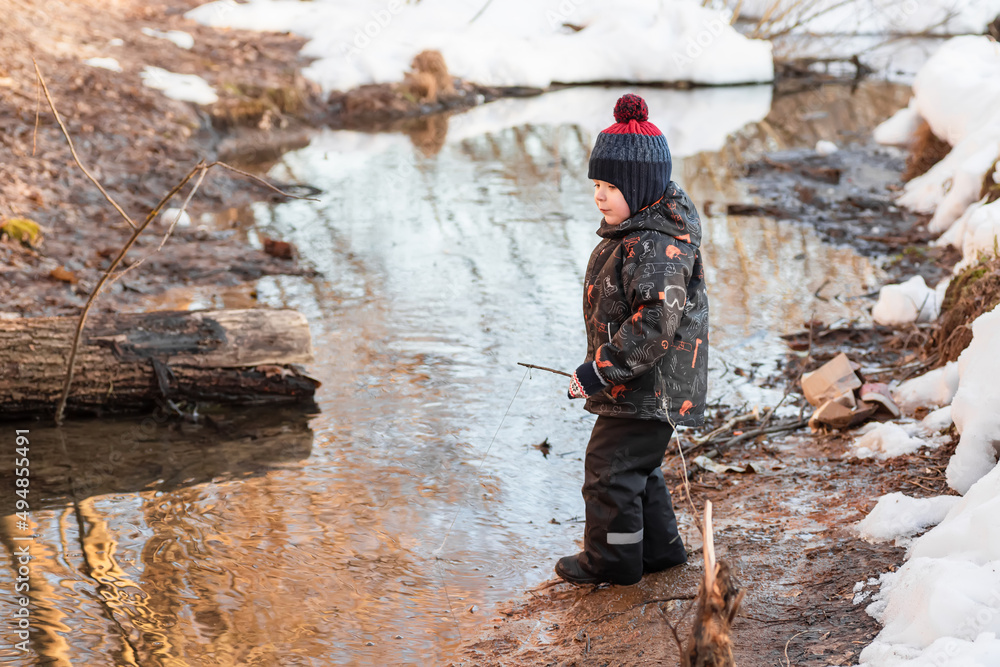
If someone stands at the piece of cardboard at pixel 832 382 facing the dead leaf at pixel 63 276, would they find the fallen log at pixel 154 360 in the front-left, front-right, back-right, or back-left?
front-left

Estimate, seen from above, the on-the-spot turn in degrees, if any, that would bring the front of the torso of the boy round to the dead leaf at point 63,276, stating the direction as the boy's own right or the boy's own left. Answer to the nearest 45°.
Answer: approximately 45° to the boy's own right

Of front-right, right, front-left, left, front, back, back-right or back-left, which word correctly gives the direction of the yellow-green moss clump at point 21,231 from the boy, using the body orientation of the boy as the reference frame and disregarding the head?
front-right

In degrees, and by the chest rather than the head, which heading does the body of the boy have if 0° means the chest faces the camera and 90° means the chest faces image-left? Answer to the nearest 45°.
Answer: approximately 90°

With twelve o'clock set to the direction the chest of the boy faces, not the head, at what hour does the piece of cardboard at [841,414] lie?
The piece of cardboard is roughly at 4 o'clock from the boy.

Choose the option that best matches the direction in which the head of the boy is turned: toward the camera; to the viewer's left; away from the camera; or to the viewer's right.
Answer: to the viewer's left

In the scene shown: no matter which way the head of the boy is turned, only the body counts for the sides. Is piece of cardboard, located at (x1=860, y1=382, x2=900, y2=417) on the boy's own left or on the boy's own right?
on the boy's own right

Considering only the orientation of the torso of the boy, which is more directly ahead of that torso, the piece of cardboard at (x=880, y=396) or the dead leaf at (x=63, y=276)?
the dead leaf
